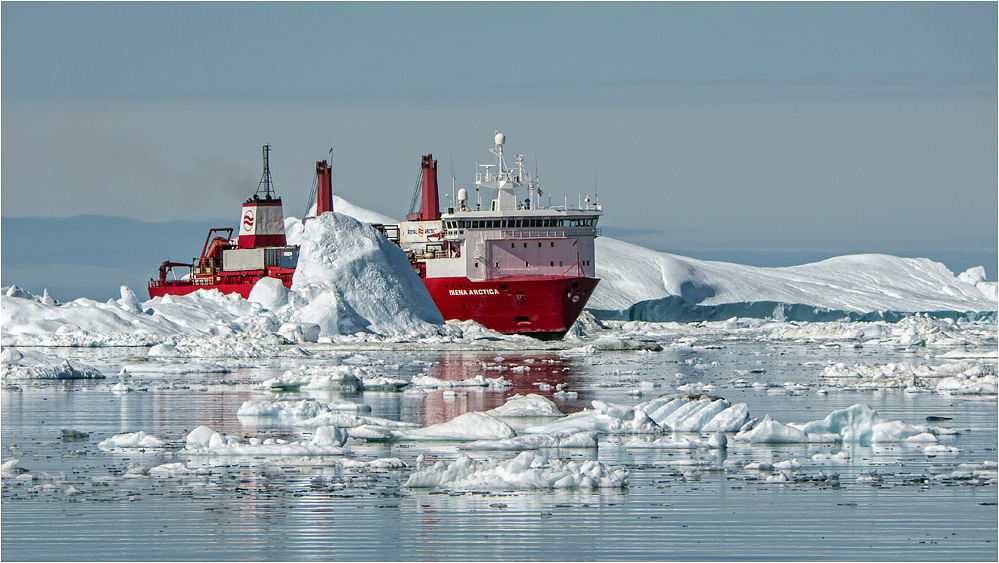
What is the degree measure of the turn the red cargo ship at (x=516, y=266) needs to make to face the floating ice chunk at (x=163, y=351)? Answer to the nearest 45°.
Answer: approximately 90° to its right

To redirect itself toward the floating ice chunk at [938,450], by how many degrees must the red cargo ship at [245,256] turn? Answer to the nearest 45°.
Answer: approximately 45° to its right

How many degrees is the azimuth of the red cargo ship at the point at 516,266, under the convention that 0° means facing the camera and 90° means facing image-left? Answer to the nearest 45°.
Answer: approximately 315°

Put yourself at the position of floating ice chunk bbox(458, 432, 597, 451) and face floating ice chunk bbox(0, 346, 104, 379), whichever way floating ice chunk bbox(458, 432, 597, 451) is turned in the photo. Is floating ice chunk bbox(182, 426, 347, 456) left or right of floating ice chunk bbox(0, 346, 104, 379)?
left
